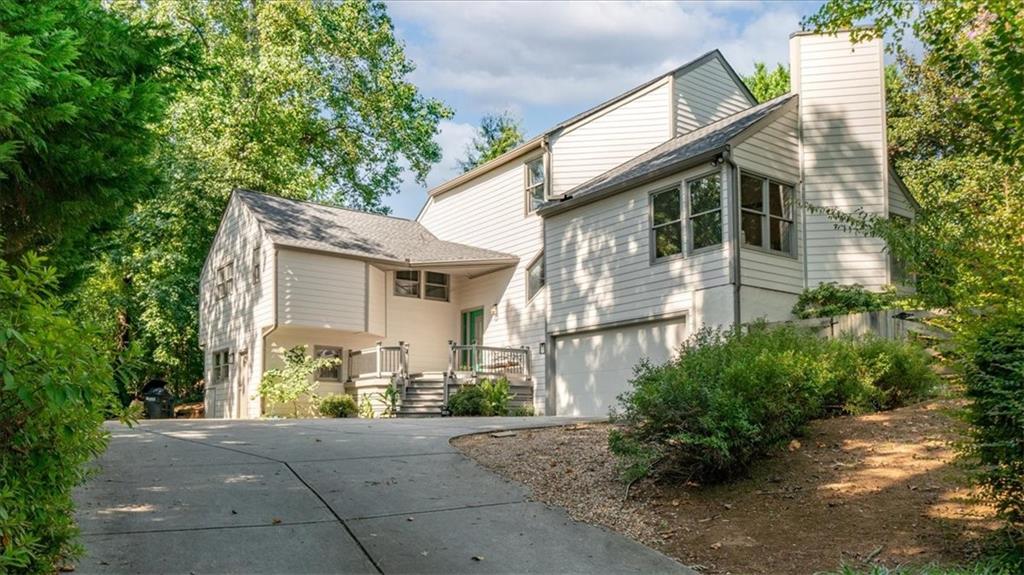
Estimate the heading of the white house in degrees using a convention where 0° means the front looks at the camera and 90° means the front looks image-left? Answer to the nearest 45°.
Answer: approximately 45°

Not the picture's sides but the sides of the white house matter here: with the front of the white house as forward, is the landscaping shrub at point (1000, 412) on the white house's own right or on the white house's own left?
on the white house's own left

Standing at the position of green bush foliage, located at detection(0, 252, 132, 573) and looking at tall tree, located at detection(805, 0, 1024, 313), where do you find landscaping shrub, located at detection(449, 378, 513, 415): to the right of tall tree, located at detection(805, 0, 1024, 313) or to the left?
left

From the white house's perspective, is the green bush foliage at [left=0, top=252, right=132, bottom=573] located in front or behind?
in front

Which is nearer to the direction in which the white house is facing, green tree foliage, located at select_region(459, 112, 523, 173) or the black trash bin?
the black trash bin

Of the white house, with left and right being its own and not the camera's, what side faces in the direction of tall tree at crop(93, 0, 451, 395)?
right

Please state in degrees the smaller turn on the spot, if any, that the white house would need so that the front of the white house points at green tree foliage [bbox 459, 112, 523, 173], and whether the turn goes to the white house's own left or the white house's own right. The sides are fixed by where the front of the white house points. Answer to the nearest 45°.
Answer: approximately 135° to the white house's own right

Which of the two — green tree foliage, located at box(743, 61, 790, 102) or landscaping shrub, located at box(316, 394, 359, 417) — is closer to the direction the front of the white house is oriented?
the landscaping shrub

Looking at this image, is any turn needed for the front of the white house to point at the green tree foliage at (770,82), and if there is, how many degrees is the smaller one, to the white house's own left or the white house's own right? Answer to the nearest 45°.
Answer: approximately 180°

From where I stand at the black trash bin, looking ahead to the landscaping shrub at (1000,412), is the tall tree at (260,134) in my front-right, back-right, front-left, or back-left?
back-left

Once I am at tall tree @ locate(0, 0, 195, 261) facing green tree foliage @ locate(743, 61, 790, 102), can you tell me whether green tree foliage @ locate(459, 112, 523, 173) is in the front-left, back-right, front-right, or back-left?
front-left

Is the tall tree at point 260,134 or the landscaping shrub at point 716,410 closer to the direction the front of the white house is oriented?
the landscaping shrub

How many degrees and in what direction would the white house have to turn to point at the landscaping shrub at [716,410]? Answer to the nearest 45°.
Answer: approximately 45° to its left

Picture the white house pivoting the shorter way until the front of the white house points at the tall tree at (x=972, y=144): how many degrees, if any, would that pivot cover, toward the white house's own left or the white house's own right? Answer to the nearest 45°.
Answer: approximately 45° to the white house's own left

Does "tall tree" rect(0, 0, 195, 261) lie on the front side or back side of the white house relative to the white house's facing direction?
on the front side
